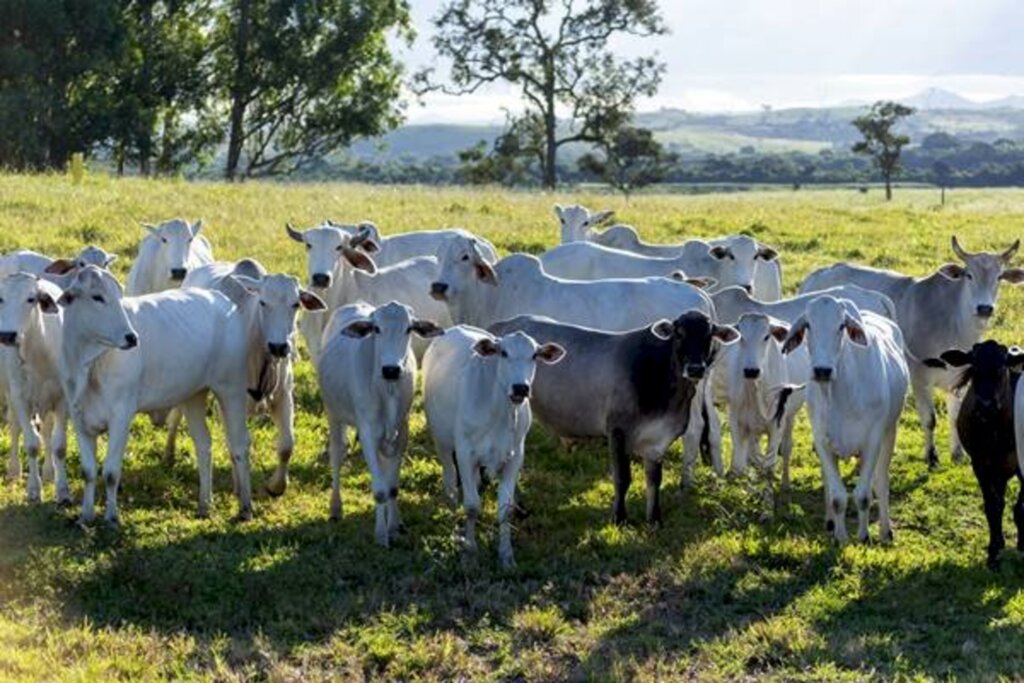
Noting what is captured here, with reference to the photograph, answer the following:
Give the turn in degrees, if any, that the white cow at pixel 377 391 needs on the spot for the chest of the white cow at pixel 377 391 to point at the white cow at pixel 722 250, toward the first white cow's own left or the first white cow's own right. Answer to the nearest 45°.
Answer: approximately 90° to the first white cow's own left

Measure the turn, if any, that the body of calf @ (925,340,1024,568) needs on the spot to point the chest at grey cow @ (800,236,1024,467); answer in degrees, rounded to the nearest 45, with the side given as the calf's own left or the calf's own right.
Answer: approximately 180°

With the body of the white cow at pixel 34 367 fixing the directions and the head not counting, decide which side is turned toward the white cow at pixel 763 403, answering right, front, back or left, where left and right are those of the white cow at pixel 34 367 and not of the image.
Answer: left

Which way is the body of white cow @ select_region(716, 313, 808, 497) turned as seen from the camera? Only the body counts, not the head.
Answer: toward the camera

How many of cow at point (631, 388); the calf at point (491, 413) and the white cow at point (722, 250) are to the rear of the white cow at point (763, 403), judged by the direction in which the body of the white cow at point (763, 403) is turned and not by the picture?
1

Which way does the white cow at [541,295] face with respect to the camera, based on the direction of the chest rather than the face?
to the viewer's left

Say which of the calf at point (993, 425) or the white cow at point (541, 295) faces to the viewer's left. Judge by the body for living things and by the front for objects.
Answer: the white cow

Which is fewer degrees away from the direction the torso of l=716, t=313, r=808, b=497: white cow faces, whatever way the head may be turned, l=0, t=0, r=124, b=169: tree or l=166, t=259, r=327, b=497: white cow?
the white cow
